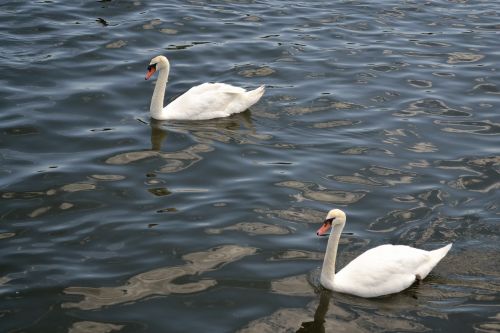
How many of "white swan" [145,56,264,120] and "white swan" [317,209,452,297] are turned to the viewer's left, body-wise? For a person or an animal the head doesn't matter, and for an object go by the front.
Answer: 2

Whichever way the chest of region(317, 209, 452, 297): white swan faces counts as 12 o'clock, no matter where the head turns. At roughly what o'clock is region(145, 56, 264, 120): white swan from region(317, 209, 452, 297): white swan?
region(145, 56, 264, 120): white swan is roughly at 2 o'clock from region(317, 209, 452, 297): white swan.

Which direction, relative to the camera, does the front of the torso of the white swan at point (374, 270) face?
to the viewer's left

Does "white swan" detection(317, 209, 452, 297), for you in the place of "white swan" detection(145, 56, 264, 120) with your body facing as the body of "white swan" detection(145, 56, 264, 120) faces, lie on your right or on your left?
on your left

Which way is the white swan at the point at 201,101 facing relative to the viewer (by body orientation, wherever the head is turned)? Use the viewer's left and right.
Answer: facing to the left of the viewer
